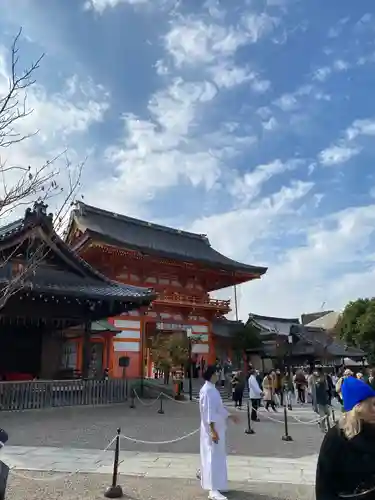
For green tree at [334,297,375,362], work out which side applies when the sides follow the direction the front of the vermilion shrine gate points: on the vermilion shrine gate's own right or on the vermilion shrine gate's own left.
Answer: on the vermilion shrine gate's own left

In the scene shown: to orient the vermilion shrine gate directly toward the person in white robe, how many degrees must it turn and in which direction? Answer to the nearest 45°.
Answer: approximately 45° to its right

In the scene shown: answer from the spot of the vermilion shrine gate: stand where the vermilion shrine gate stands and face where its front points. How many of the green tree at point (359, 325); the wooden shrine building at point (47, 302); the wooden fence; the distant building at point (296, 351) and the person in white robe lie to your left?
2

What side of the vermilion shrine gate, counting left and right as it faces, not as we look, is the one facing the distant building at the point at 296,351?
left

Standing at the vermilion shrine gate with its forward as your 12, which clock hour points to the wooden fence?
The wooden fence is roughly at 2 o'clock from the vermilion shrine gate.

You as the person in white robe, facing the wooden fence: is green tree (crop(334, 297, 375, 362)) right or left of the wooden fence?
right

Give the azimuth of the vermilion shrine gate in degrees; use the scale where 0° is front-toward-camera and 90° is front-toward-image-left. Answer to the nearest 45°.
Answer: approximately 315°
